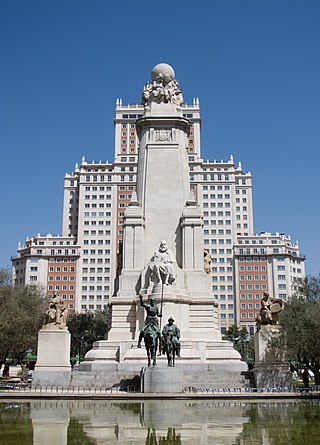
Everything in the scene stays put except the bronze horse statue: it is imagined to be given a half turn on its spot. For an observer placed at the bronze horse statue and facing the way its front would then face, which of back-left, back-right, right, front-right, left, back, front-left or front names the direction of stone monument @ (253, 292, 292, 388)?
front-right

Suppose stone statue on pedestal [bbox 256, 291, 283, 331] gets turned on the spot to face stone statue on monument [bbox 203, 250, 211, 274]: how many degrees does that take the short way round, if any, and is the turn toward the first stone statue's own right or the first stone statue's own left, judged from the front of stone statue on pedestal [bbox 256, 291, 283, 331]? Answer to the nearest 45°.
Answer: approximately 90° to the first stone statue's own right

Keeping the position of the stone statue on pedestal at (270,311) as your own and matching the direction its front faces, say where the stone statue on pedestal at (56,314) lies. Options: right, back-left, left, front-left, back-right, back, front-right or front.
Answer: front-right

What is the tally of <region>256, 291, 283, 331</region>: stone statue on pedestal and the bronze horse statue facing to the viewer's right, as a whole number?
0

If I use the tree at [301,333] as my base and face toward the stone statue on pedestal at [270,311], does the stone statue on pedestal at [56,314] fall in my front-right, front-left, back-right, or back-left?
front-left

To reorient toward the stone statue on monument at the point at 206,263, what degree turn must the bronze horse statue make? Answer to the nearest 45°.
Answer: approximately 180°

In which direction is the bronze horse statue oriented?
toward the camera

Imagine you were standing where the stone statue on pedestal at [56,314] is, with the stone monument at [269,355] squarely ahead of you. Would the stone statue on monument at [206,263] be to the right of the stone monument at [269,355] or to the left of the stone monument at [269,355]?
left

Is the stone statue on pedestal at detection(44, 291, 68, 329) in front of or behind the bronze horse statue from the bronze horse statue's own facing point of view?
behind

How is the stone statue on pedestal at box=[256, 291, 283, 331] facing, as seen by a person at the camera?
facing the viewer and to the left of the viewer

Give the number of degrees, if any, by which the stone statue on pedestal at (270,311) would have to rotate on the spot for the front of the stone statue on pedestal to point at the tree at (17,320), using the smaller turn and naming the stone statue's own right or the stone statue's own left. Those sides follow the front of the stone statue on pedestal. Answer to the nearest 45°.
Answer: approximately 90° to the stone statue's own right

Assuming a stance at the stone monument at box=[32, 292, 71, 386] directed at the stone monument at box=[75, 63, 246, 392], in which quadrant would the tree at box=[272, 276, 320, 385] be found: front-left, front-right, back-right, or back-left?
front-right
